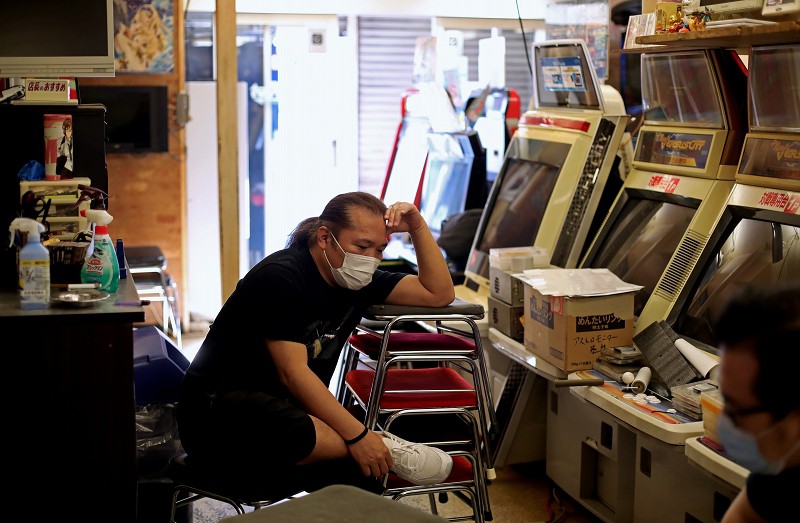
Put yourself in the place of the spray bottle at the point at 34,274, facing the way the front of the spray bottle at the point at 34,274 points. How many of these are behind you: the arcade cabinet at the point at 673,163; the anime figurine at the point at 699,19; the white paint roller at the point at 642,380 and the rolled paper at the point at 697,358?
4

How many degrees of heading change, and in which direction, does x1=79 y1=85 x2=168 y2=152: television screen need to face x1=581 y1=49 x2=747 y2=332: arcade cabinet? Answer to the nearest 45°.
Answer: approximately 45° to its left

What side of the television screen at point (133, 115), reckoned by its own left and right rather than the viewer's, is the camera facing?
front

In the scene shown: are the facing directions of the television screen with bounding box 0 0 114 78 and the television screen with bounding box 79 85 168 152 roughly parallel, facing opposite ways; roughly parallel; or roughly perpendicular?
roughly parallel

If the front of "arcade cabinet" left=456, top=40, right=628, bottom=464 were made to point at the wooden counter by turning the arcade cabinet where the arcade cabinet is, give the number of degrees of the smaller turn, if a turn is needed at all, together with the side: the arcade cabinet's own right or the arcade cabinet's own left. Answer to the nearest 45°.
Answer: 0° — it already faces it

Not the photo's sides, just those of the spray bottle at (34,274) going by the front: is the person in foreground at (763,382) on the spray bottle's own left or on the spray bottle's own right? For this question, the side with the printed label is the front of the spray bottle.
on the spray bottle's own left

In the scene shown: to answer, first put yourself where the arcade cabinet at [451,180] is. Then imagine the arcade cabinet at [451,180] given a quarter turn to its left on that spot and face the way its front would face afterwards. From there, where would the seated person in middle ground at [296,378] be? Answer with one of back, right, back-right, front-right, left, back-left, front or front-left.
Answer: front-right

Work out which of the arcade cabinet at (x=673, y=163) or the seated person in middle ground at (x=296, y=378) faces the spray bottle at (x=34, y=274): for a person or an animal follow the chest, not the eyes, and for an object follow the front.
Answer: the arcade cabinet

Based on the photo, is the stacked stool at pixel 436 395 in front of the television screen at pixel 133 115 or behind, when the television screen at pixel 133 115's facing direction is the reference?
in front

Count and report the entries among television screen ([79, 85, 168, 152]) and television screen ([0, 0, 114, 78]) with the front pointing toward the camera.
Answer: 2

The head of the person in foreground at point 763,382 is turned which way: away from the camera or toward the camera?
toward the camera

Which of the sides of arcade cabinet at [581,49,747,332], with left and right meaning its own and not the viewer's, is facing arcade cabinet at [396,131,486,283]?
right
